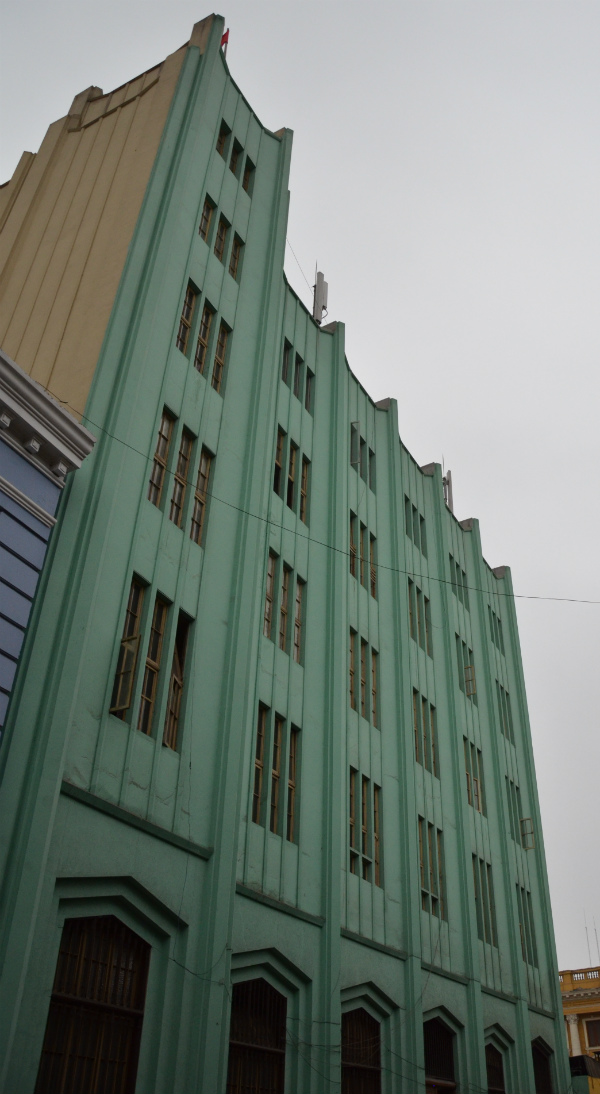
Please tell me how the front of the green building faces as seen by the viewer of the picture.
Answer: facing the viewer and to the right of the viewer
